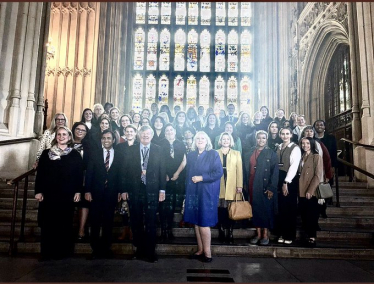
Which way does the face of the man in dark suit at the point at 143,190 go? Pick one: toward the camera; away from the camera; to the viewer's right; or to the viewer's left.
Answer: toward the camera

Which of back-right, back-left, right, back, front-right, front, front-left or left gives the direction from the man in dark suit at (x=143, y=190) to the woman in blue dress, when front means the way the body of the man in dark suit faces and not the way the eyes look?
left

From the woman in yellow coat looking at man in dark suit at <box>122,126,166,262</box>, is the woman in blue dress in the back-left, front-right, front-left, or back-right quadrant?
front-left

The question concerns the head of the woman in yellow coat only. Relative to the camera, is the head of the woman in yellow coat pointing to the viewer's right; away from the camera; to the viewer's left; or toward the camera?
toward the camera

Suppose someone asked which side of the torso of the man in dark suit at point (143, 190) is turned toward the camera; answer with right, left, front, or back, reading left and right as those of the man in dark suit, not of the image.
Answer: front

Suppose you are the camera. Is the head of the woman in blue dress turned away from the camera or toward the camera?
toward the camera

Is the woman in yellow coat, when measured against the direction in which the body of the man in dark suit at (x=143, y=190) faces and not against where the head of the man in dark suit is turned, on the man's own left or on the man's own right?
on the man's own left

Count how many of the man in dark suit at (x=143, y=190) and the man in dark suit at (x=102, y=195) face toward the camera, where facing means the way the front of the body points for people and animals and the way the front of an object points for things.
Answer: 2

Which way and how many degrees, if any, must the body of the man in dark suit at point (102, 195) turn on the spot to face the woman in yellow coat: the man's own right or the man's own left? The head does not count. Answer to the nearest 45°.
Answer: approximately 90° to the man's own left

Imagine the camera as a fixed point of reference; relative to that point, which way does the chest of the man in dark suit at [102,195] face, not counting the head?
toward the camera

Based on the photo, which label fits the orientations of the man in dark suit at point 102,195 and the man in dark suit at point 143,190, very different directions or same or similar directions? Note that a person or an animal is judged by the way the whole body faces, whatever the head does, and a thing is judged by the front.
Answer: same or similar directions
